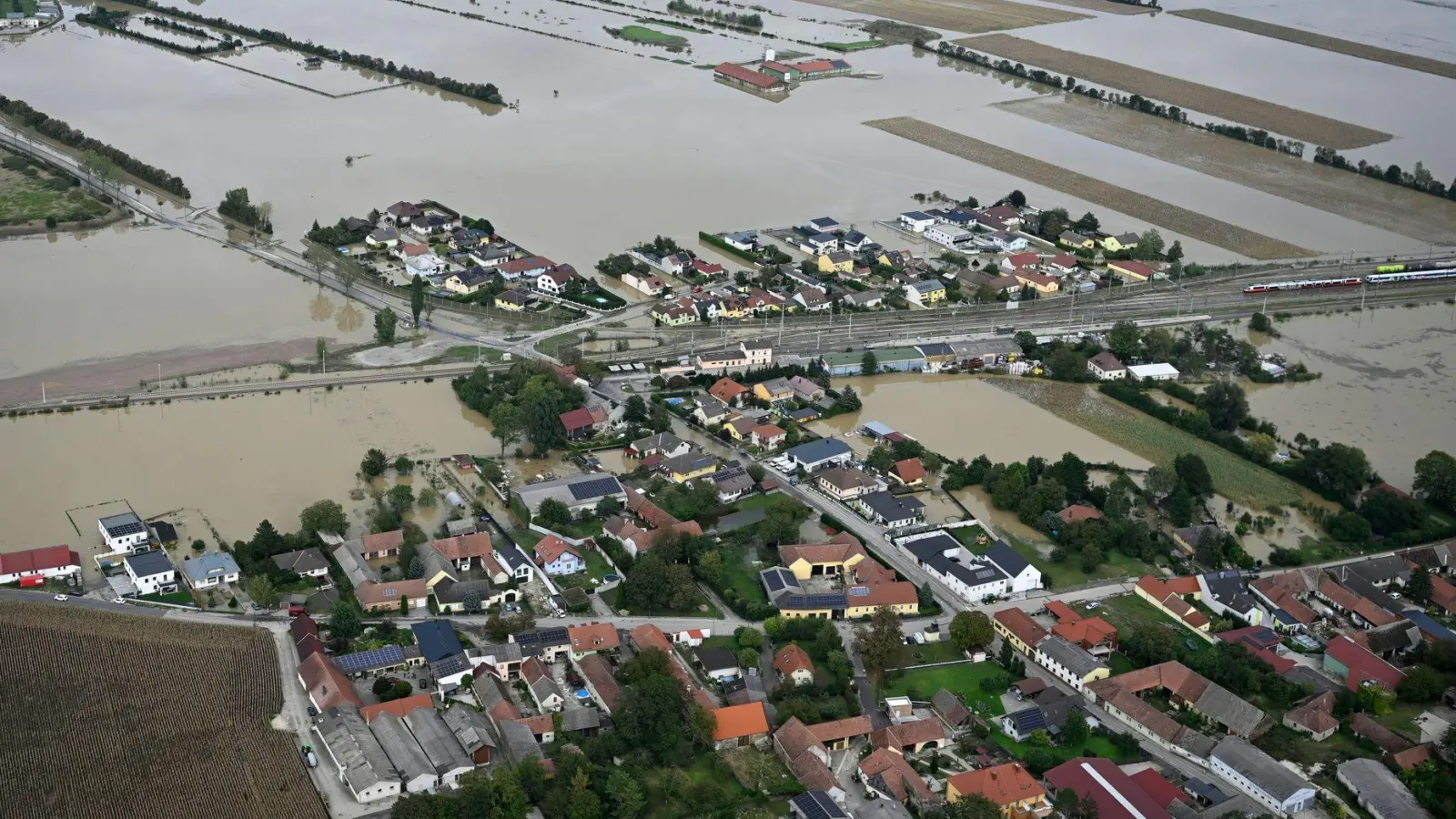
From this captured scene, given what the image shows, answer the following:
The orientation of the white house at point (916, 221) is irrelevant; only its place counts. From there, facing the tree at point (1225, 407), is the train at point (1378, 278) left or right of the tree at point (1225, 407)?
left

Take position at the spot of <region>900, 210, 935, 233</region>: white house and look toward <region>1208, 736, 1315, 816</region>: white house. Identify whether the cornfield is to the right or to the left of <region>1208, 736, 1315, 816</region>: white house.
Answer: right

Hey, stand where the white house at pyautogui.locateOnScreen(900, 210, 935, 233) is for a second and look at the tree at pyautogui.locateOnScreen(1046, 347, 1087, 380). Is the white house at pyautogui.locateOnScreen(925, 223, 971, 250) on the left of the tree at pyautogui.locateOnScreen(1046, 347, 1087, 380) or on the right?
left
